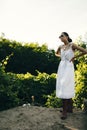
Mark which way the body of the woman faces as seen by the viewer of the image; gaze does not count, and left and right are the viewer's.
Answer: facing the viewer and to the left of the viewer
